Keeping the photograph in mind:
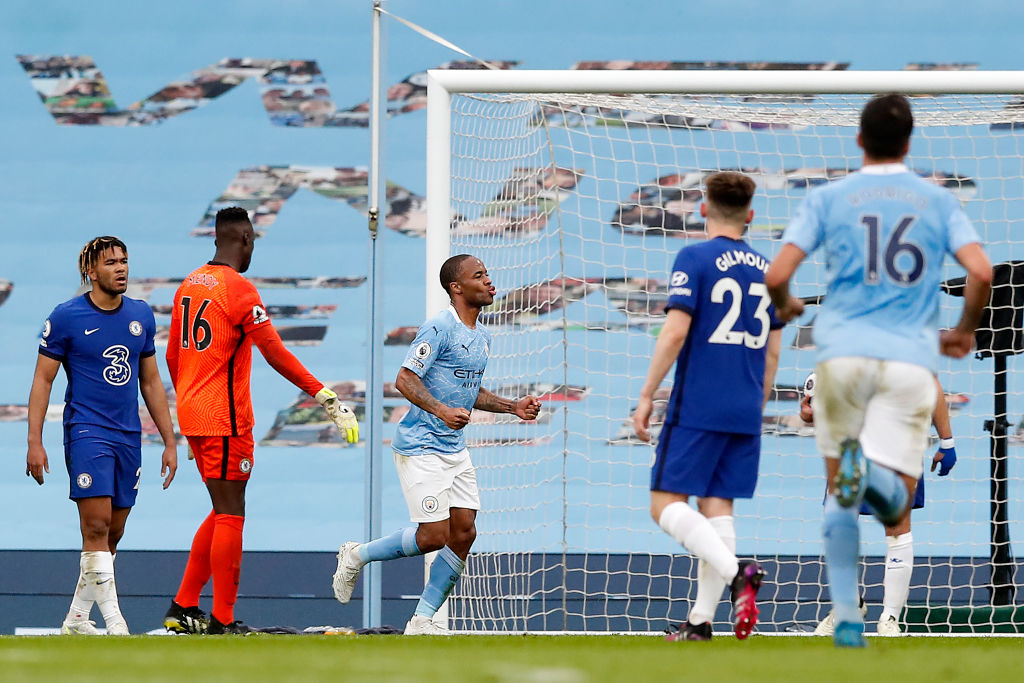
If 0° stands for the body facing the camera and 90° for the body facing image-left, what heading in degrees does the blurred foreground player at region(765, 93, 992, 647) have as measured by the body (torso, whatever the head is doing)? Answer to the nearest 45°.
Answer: approximately 180°

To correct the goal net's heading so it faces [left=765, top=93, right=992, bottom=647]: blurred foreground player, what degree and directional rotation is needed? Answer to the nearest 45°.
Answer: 0° — it already faces them

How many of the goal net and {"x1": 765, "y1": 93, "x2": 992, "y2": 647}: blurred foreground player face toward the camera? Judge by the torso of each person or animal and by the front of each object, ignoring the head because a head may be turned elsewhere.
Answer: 1

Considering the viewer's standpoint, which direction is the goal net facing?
facing the viewer

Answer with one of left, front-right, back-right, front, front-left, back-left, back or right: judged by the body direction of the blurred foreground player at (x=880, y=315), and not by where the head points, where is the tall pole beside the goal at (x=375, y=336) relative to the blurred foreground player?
front-left

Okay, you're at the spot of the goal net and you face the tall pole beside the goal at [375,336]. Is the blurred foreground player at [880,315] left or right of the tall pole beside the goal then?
left

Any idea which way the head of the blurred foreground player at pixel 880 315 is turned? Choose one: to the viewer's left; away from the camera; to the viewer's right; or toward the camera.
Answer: away from the camera

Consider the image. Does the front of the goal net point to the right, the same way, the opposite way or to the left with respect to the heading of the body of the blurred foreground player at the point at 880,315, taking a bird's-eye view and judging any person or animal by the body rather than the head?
the opposite way
